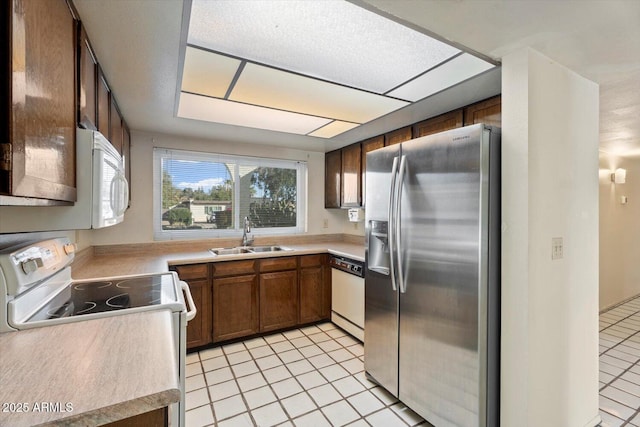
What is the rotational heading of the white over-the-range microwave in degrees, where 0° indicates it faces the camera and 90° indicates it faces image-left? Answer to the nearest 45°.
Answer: approximately 270°

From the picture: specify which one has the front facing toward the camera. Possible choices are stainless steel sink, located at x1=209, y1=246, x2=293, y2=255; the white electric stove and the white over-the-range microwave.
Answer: the stainless steel sink

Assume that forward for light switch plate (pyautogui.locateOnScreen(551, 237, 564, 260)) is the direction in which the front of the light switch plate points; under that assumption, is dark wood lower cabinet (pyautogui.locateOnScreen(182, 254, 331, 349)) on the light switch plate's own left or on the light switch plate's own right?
on the light switch plate's own right

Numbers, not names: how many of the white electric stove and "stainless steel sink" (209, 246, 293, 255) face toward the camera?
1

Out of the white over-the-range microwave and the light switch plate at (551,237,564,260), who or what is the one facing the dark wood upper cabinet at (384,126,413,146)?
the white over-the-range microwave

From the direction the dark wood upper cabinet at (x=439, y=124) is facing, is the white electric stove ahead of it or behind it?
ahead

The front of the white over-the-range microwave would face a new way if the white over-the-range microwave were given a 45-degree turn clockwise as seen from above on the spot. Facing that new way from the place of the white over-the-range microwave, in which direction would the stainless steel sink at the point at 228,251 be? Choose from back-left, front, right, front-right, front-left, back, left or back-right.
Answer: left

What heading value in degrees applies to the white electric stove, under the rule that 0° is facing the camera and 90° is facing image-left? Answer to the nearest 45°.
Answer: approximately 270°

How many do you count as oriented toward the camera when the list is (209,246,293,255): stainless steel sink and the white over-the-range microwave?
1
